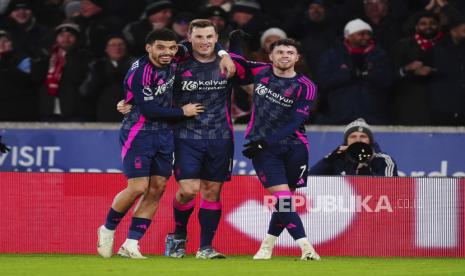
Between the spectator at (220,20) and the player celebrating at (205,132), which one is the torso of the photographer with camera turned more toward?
the player celebrating

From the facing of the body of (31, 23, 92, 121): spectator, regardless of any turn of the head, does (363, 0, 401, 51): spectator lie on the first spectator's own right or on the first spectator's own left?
on the first spectator's own left

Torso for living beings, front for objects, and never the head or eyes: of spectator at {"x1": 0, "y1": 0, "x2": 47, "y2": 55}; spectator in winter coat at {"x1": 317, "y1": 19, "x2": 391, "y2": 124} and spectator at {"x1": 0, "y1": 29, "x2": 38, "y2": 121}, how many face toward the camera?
3

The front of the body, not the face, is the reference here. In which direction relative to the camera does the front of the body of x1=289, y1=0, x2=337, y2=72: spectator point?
toward the camera

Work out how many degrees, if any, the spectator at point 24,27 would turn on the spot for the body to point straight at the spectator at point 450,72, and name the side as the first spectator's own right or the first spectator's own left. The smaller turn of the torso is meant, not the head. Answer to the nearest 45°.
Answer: approximately 45° to the first spectator's own left

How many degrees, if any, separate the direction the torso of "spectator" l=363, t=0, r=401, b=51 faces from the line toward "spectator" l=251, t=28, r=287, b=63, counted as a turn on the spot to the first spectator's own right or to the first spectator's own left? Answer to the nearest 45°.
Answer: approximately 90° to the first spectator's own right

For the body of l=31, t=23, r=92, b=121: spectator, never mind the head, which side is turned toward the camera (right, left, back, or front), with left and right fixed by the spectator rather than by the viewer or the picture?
front

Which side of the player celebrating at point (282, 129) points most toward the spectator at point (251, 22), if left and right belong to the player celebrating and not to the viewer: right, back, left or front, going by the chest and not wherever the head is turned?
back

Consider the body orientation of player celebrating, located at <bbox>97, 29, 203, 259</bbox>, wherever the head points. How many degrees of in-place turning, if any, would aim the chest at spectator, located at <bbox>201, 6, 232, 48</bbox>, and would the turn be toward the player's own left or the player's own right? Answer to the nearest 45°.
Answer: approximately 135° to the player's own left

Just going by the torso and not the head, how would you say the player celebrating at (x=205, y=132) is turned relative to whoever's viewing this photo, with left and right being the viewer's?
facing the viewer
